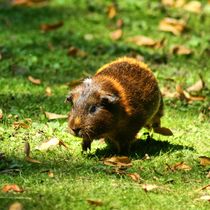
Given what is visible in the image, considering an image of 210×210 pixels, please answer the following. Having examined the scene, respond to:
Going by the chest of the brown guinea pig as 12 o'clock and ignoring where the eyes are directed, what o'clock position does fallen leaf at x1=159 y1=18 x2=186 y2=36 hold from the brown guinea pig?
The fallen leaf is roughly at 5 o'clock from the brown guinea pig.

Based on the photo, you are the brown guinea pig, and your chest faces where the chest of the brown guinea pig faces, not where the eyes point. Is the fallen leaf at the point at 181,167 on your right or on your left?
on your left

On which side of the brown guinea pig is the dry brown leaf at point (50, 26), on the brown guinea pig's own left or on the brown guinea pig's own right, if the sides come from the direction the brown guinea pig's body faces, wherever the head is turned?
on the brown guinea pig's own right

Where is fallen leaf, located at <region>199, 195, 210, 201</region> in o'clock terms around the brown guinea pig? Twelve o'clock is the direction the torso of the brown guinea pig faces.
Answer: The fallen leaf is roughly at 9 o'clock from the brown guinea pig.

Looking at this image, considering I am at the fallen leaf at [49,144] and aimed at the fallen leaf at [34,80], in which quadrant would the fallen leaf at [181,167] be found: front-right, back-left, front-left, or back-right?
back-right

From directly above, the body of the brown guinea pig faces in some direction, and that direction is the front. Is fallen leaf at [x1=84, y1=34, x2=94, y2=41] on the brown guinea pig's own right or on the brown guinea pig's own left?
on the brown guinea pig's own right

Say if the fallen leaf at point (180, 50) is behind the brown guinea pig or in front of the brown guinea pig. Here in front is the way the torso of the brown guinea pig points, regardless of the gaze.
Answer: behind

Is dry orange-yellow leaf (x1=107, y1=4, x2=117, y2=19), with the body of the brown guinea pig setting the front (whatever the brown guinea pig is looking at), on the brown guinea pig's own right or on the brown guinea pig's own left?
on the brown guinea pig's own right

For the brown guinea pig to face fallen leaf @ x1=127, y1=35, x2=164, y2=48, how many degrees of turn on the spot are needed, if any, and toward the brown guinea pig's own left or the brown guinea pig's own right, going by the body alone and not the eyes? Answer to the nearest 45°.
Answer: approximately 135° to the brown guinea pig's own right

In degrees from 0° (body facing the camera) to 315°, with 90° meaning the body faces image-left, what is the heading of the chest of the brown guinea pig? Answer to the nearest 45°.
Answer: approximately 45°

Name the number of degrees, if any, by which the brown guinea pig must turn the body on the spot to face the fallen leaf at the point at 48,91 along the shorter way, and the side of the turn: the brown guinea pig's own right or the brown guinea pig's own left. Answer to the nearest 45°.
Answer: approximately 90° to the brown guinea pig's own right
